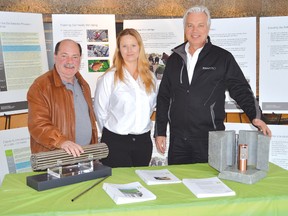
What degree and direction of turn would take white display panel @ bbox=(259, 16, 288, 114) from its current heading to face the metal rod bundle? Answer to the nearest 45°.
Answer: approximately 45° to its right

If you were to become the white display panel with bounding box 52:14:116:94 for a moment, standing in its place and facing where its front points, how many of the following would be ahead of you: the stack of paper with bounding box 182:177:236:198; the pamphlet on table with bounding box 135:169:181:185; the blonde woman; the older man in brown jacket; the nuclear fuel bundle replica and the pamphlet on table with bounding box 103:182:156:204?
6

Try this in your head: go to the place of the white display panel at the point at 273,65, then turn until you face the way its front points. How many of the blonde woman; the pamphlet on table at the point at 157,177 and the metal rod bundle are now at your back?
0

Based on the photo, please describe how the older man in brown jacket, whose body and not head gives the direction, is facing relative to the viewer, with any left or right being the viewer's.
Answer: facing the viewer and to the right of the viewer

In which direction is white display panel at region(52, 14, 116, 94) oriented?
toward the camera

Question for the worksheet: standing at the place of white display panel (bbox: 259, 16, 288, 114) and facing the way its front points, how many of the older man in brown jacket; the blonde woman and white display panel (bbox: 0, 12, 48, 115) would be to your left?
0

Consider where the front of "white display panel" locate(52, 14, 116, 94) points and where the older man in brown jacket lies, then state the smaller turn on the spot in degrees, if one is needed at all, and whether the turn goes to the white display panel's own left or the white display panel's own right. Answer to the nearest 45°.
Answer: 0° — it already faces them

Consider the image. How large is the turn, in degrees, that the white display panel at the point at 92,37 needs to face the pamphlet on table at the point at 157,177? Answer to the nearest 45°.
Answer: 0° — it already faces it

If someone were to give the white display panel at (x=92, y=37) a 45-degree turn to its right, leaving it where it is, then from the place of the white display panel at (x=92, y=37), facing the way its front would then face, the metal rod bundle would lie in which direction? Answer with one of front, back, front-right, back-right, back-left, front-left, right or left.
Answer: front-left

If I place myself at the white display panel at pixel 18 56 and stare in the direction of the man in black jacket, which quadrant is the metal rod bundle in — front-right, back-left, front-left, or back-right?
front-right

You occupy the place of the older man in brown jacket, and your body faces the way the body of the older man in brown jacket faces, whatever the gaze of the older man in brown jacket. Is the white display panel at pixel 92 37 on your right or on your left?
on your left

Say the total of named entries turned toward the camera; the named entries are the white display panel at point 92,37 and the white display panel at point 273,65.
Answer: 2

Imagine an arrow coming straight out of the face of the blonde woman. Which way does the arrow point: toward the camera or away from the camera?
toward the camera

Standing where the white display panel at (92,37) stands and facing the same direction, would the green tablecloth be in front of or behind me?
in front

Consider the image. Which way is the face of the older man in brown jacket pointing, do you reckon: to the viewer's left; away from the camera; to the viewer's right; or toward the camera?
toward the camera

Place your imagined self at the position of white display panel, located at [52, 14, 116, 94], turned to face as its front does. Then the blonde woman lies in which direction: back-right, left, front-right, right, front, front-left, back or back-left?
front

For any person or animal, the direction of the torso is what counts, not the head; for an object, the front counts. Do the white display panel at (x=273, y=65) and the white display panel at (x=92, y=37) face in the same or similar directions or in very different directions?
same or similar directions

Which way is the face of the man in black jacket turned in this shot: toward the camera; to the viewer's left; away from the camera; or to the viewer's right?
toward the camera

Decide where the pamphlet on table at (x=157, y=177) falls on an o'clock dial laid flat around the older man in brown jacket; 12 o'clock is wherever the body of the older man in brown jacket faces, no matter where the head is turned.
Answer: The pamphlet on table is roughly at 12 o'clock from the older man in brown jacket.

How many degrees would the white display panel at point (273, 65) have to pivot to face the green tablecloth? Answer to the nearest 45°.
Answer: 0° — it already faces it

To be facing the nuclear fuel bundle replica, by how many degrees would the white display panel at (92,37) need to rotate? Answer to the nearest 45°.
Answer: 0° — it already faces it

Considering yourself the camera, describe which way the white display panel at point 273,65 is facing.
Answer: facing the viewer
